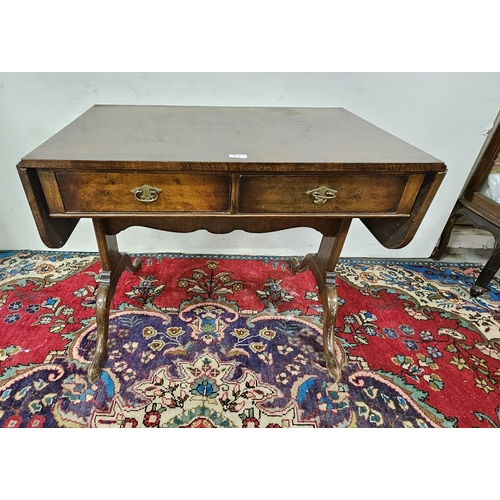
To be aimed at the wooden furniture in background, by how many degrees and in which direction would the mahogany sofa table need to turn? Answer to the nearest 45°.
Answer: approximately 135° to its left

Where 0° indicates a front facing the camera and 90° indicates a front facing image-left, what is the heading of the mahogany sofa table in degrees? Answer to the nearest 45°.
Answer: approximately 0°
